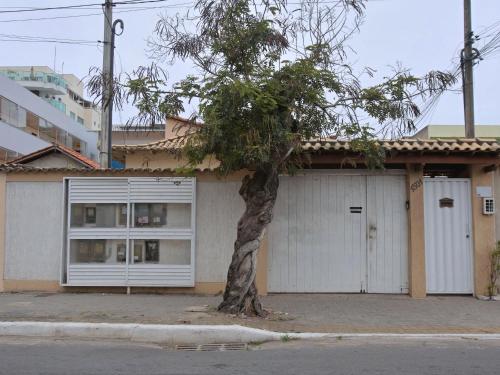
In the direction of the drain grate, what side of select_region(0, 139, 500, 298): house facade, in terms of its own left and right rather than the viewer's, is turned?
front

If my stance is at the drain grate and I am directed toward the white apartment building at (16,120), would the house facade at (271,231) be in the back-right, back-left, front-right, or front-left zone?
front-right

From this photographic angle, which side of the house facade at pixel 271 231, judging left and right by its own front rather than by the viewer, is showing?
front

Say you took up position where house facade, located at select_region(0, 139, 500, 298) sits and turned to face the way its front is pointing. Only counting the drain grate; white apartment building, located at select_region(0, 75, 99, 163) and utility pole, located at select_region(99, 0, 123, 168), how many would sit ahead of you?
1

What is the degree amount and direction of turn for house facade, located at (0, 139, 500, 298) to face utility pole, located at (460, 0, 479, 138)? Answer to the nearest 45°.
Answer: approximately 135° to its left

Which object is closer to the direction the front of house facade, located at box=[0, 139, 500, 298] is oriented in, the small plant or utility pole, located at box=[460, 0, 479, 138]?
the small plant

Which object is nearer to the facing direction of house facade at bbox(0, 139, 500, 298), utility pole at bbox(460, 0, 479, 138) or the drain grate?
the drain grate

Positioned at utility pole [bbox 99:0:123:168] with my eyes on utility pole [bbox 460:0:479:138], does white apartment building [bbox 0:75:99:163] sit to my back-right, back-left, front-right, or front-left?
back-left

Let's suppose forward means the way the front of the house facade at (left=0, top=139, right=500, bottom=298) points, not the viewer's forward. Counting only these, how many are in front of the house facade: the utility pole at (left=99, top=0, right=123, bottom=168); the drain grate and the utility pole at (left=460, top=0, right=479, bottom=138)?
1

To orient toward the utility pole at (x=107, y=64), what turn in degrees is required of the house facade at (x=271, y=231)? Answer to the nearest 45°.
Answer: approximately 135° to its right

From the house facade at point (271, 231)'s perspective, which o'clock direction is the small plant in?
The small plant is roughly at 9 o'clock from the house facade.

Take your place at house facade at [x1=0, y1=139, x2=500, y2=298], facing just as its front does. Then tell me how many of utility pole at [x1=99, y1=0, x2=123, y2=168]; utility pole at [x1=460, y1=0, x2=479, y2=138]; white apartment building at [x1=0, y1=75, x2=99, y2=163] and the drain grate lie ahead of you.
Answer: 1

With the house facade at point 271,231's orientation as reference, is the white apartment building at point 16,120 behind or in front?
behind
